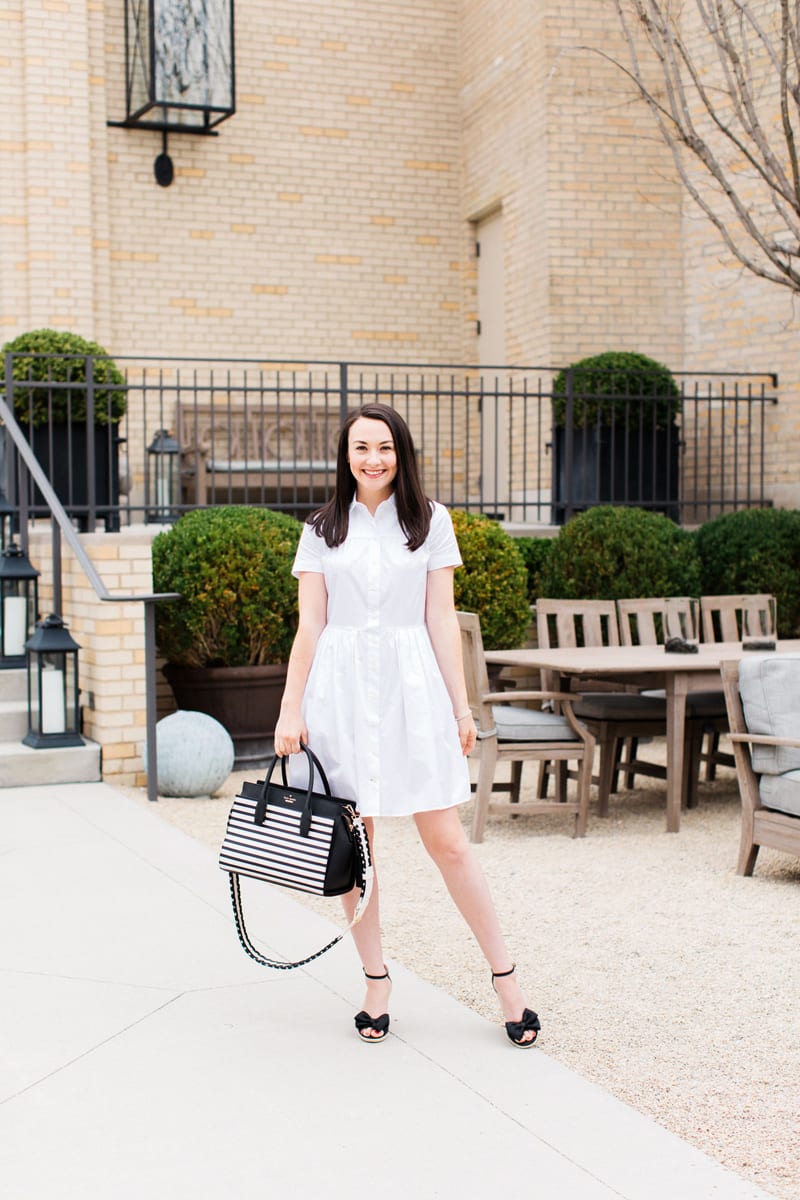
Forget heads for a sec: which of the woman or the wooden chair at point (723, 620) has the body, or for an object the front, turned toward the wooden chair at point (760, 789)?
the wooden chair at point (723, 620)

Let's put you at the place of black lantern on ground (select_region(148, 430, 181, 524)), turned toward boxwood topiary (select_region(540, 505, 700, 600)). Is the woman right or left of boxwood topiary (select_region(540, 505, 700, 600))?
right

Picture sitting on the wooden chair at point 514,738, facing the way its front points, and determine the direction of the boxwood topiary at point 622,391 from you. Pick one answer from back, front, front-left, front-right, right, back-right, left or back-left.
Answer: left

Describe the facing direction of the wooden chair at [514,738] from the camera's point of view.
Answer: facing to the right of the viewer

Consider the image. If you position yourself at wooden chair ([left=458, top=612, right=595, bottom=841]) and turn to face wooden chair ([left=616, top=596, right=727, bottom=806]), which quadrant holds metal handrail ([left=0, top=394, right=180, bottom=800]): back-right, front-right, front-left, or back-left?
back-left

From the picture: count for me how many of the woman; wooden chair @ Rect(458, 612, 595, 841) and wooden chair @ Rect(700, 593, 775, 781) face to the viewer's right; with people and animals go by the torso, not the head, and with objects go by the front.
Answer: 1

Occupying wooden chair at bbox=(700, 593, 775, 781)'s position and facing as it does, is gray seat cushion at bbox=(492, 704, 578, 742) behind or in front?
in front

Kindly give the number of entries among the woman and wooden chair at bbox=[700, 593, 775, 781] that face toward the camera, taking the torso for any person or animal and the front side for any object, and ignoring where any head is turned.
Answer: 2

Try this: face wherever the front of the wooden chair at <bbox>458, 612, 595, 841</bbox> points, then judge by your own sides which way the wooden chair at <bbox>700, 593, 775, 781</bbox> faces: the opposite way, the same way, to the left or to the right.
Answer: to the right
